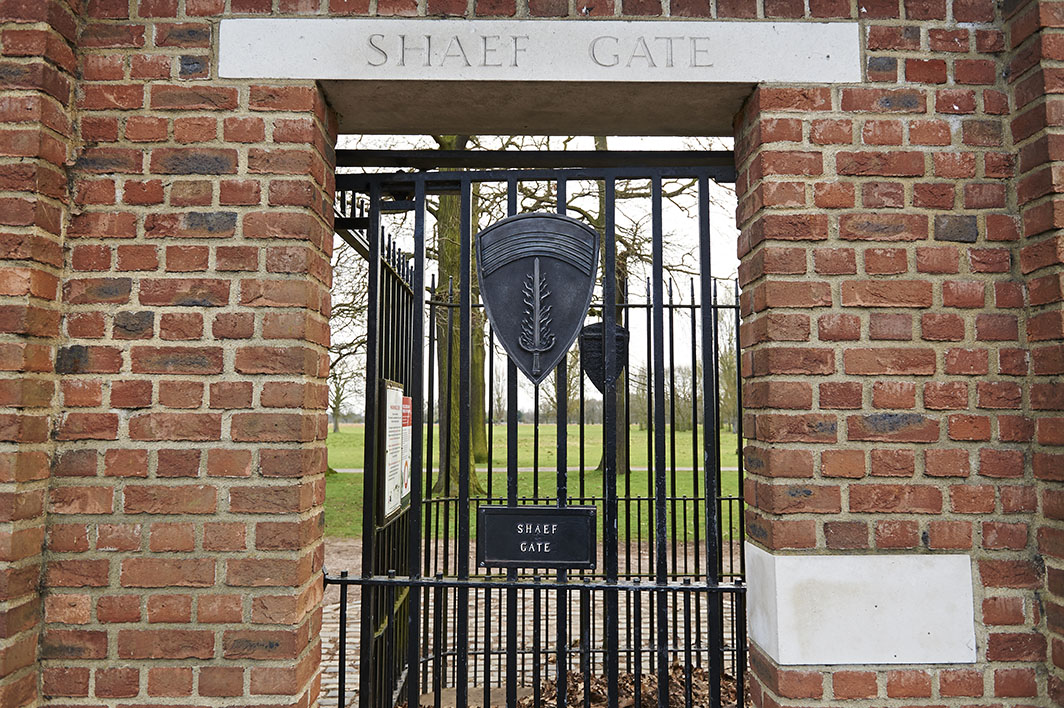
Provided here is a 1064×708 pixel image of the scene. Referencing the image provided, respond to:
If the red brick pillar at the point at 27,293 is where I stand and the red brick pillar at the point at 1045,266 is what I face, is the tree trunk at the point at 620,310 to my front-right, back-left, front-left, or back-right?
front-left

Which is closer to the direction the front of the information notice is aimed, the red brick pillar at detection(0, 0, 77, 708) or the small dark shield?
the small dark shield

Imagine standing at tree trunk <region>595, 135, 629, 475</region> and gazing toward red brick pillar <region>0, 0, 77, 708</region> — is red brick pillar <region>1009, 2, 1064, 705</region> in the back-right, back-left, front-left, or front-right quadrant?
front-left

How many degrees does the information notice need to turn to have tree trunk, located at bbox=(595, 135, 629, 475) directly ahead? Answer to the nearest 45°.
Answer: approximately 45° to its left

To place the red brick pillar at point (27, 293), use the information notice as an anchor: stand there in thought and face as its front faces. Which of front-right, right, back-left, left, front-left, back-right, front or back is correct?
back-right

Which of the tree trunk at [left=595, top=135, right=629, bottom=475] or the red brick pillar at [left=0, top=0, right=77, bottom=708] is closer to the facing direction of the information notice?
the tree trunk

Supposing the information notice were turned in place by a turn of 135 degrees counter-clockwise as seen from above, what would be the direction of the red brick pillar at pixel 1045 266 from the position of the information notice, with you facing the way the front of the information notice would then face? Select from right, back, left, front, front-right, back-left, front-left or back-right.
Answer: back

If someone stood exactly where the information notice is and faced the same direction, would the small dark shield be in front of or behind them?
in front

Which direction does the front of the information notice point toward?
to the viewer's right
